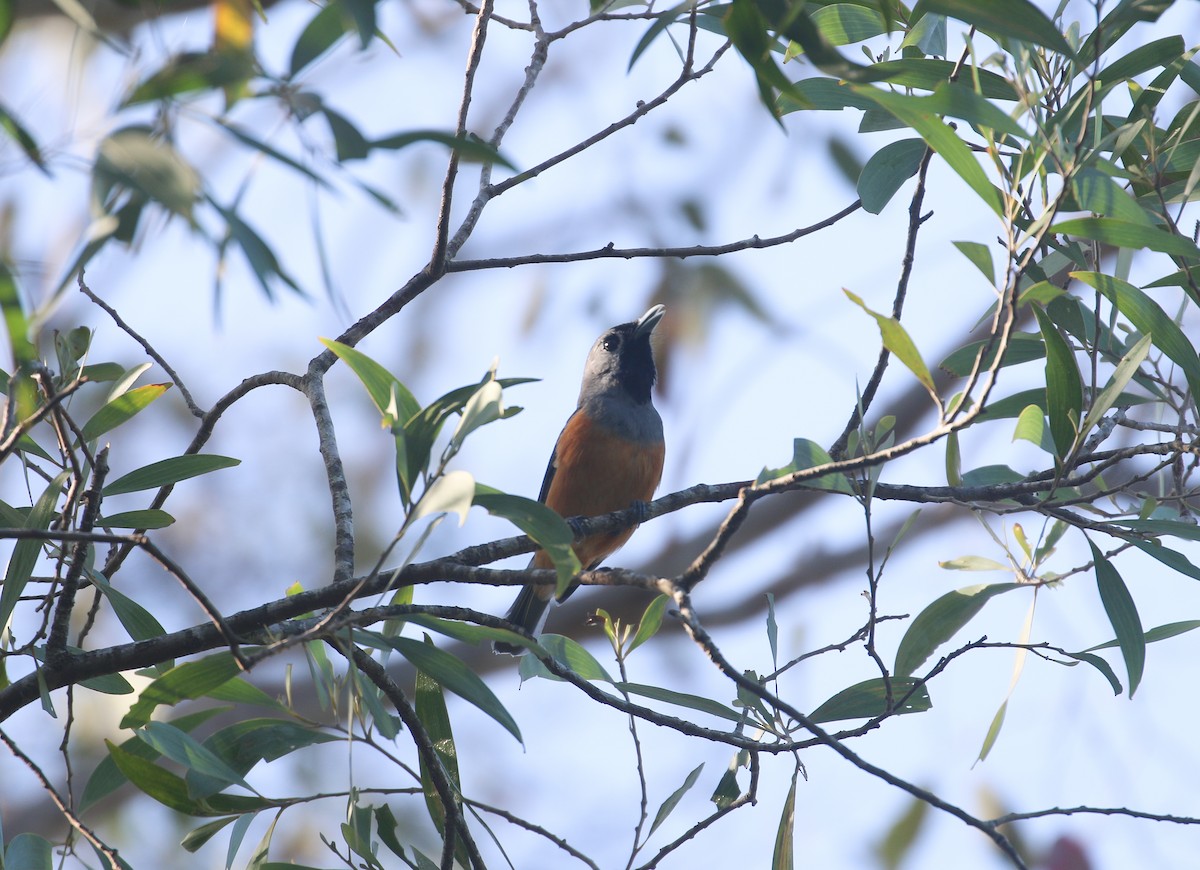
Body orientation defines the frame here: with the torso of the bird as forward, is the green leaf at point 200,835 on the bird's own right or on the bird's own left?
on the bird's own right

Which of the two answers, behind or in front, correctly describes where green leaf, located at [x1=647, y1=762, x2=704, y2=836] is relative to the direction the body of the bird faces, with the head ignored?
in front

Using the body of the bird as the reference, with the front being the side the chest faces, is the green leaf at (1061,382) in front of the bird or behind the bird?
in front

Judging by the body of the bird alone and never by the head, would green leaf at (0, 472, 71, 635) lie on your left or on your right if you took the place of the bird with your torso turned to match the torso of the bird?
on your right

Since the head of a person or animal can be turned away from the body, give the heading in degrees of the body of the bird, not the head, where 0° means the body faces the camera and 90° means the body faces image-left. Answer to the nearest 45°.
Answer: approximately 315°
